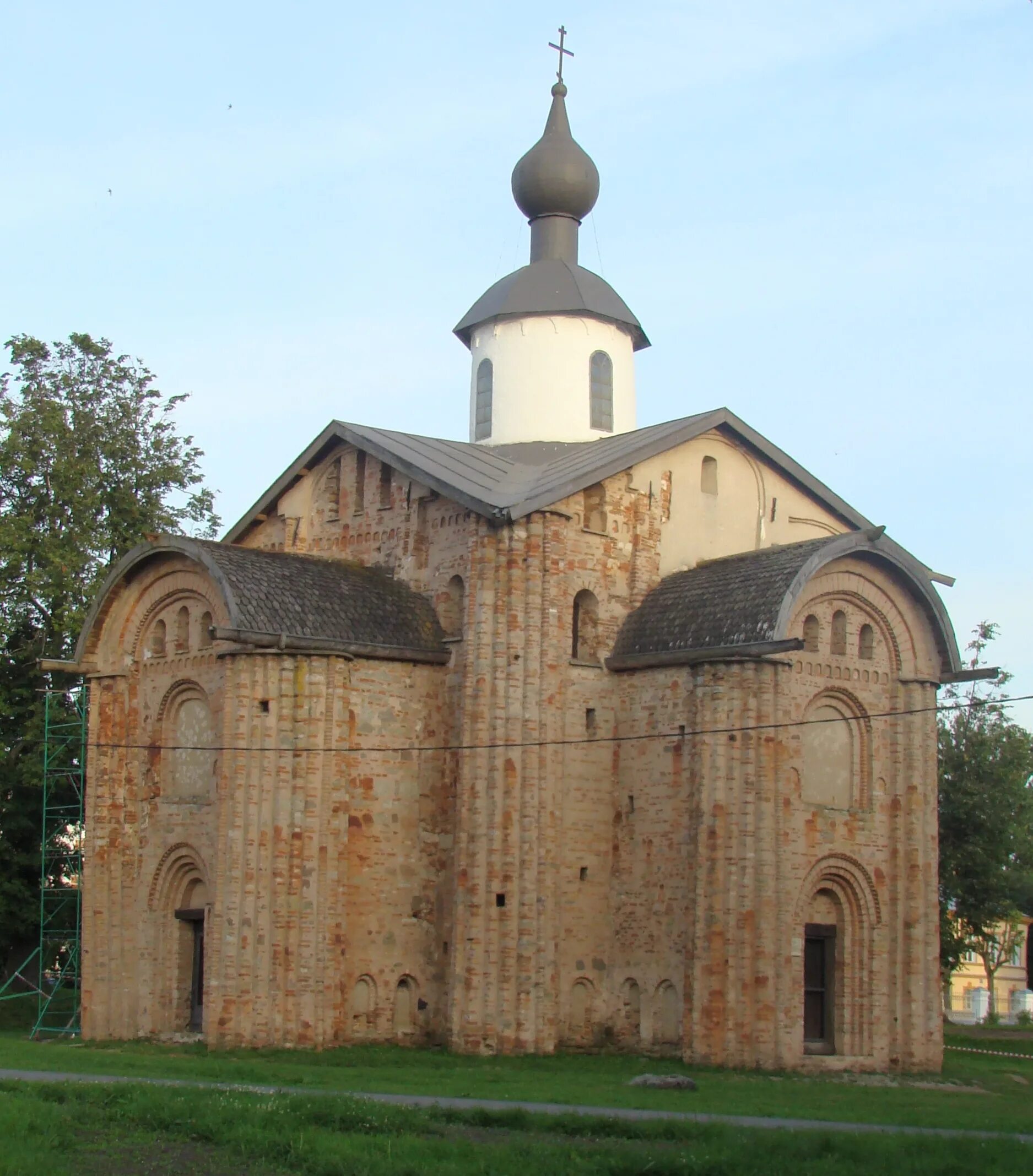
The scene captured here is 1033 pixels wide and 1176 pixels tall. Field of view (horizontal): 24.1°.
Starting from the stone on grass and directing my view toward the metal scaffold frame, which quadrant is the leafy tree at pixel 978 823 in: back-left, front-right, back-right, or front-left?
front-right

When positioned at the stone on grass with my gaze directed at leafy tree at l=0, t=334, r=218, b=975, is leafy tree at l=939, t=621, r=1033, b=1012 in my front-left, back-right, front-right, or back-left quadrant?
front-right

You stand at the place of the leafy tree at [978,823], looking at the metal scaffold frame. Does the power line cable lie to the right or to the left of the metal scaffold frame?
left

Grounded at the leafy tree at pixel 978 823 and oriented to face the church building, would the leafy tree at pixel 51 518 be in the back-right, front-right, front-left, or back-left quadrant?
front-right
